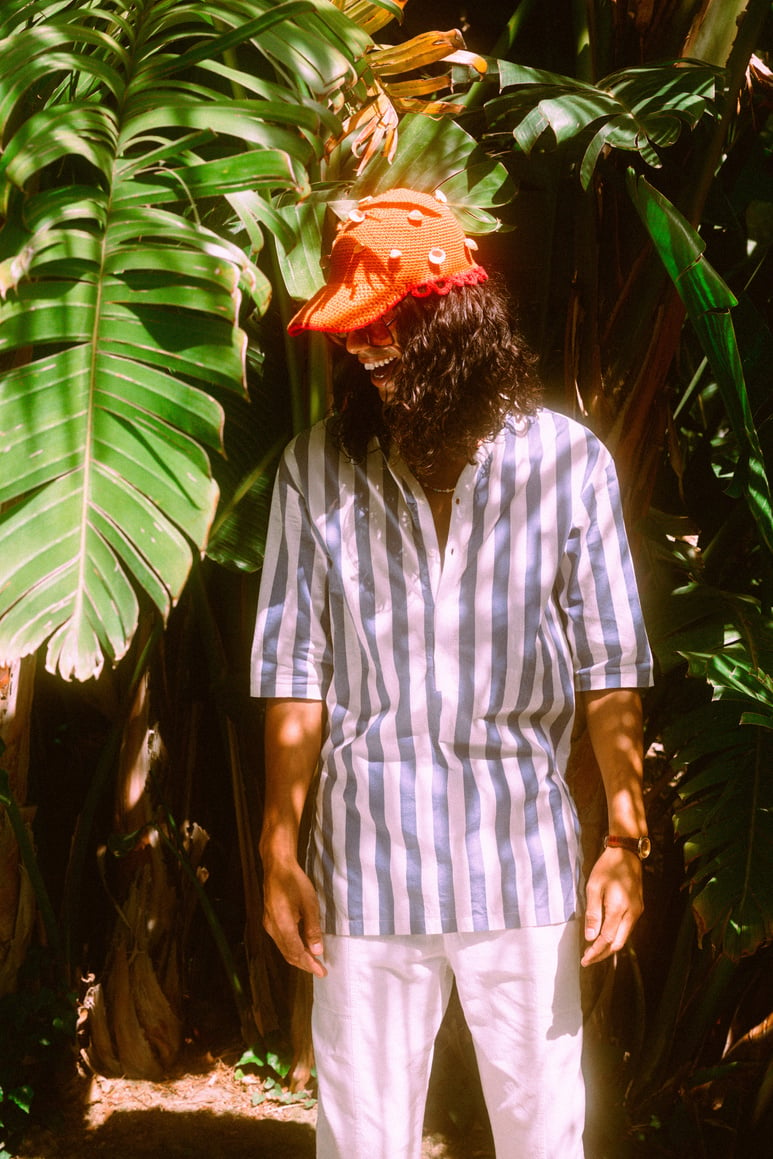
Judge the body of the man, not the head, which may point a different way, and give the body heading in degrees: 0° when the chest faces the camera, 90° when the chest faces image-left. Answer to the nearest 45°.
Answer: approximately 0°
